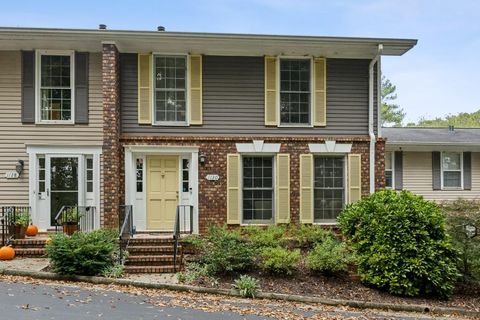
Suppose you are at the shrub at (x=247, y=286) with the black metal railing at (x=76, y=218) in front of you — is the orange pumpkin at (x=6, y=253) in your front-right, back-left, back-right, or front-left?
front-left

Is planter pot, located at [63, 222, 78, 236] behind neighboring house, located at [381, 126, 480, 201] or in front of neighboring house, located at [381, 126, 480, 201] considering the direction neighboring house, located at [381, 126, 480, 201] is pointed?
in front

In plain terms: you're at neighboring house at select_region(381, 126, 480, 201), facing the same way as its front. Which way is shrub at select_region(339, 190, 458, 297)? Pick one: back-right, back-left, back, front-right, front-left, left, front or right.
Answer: front

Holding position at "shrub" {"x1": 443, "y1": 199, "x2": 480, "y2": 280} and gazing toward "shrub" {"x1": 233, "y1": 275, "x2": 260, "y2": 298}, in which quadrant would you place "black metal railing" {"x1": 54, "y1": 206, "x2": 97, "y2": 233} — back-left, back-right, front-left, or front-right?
front-right

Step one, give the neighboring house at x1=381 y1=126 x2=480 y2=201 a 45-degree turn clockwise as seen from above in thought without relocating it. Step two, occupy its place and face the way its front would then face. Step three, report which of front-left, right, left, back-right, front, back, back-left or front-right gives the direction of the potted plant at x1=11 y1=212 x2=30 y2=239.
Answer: front

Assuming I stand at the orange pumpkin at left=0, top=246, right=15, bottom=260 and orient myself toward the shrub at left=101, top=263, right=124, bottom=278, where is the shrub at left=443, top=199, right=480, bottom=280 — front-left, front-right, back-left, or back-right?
front-left

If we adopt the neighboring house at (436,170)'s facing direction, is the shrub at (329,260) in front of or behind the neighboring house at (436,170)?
in front

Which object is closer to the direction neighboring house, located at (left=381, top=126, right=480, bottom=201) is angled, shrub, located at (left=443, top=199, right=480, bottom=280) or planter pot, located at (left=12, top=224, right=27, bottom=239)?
the shrub

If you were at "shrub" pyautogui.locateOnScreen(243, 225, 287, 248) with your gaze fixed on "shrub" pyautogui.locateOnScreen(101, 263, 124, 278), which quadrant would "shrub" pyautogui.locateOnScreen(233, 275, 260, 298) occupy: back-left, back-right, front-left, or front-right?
front-left

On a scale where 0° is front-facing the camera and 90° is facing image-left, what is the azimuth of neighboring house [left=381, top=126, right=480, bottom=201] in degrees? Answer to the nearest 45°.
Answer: approximately 0°

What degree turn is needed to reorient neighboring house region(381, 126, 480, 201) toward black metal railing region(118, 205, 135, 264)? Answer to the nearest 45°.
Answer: approximately 45° to its right

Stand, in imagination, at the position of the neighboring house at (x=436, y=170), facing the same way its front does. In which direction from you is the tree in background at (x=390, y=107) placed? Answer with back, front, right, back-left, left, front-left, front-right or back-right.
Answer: back

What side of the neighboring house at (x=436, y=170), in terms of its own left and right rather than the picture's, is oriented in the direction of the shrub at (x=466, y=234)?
front
